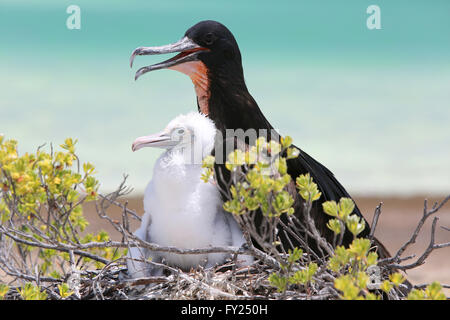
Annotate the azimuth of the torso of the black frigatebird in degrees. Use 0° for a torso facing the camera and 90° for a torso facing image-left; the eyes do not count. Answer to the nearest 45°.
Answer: approximately 90°
